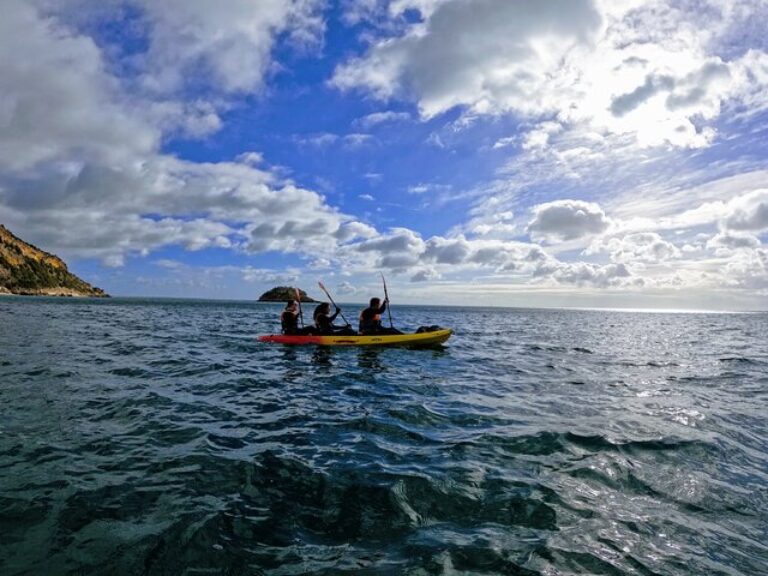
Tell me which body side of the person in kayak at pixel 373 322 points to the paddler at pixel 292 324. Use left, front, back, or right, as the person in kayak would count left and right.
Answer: back

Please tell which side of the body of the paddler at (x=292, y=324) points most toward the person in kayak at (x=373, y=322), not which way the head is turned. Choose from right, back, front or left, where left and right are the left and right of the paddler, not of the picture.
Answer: front

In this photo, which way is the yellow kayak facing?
to the viewer's right

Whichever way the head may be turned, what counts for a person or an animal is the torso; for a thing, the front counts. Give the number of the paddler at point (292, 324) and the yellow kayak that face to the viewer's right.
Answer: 2

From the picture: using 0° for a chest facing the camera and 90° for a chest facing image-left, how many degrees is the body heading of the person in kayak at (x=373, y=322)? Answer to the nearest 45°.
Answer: approximately 270°

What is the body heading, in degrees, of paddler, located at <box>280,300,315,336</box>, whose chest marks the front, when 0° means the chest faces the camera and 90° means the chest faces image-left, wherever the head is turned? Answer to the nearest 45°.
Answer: approximately 270°
